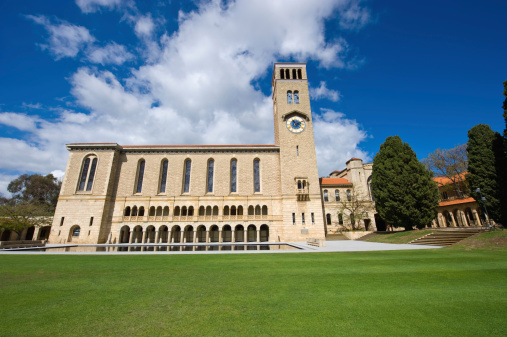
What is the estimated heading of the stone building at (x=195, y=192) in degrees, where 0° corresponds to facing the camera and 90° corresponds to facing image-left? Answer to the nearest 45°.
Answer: approximately 0°

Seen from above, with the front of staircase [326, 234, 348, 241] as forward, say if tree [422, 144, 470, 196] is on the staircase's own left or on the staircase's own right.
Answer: on the staircase's own left

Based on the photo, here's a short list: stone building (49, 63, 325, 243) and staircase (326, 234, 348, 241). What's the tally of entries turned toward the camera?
2

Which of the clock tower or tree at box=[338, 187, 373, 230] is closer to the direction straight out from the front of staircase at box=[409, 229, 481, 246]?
the clock tower

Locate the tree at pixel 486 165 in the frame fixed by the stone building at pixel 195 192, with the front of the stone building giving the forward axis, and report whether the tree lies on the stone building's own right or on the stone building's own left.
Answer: on the stone building's own left

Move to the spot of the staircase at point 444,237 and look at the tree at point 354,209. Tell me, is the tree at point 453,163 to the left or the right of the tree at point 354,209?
right

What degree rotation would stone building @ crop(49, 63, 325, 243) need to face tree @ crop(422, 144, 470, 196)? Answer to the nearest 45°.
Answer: approximately 90° to its left

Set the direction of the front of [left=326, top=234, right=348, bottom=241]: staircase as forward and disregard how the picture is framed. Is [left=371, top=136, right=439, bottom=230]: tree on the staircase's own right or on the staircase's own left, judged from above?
on the staircase's own left

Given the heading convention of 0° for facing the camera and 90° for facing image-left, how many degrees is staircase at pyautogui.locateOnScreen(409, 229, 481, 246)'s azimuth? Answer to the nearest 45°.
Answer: approximately 45°
